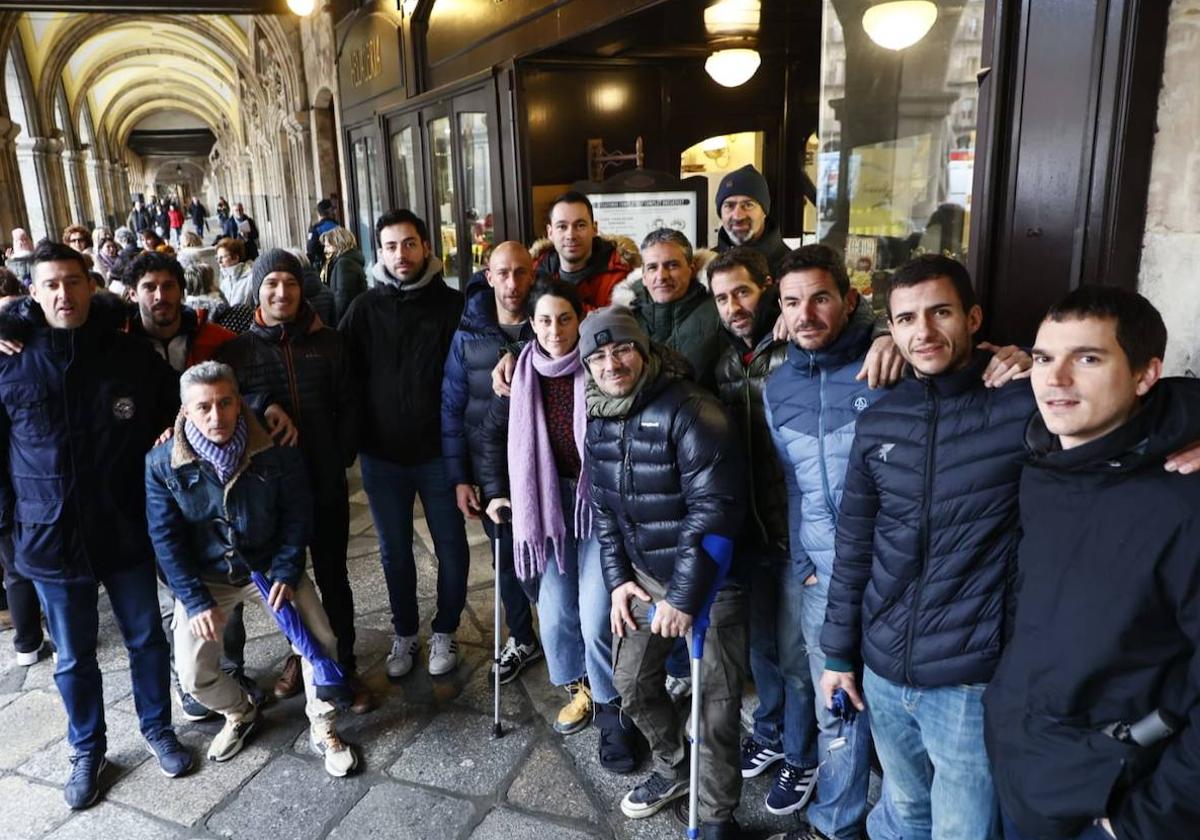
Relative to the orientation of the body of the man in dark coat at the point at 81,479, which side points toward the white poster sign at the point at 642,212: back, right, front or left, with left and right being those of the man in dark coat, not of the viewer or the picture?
left

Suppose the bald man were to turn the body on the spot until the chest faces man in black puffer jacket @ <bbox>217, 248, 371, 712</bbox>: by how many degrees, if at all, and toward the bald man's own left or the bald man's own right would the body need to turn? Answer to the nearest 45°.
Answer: approximately 90° to the bald man's own right

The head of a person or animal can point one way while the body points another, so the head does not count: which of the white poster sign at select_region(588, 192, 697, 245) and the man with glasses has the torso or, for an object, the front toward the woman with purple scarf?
the white poster sign

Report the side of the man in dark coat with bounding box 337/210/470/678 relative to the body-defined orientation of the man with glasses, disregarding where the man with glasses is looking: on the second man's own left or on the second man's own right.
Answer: on the second man's own right

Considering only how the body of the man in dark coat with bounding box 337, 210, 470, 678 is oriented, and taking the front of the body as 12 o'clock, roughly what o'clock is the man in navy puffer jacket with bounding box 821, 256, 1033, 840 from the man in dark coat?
The man in navy puffer jacket is roughly at 11 o'clock from the man in dark coat.

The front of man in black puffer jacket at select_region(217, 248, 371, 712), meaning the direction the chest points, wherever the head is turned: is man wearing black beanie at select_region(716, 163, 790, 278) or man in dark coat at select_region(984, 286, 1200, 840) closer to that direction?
the man in dark coat

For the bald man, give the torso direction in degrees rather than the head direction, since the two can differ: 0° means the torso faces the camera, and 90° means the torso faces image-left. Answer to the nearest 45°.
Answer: approximately 0°

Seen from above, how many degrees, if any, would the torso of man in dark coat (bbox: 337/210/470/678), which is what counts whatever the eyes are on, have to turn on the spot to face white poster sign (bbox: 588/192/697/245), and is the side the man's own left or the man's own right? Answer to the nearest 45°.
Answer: approximately 135° to the man's own left

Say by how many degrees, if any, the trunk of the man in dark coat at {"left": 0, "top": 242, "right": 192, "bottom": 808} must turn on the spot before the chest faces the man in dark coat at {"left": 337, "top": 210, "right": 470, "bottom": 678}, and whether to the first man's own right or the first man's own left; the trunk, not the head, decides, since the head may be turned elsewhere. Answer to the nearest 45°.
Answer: approximately 90° to the first man's own left
